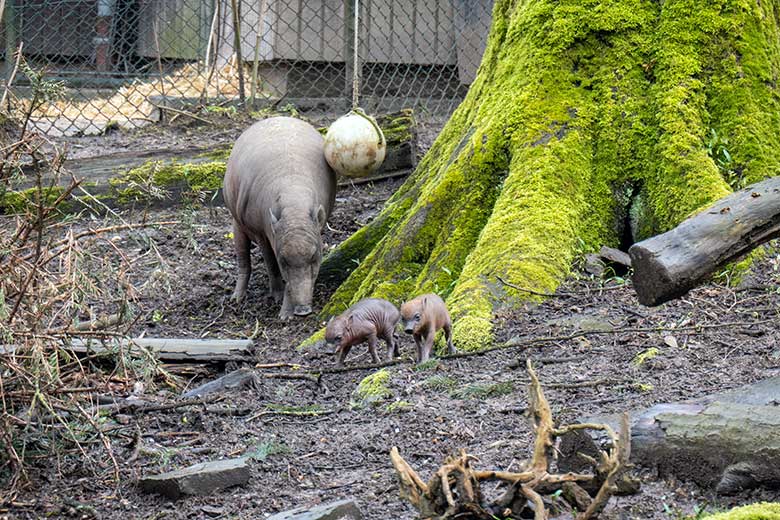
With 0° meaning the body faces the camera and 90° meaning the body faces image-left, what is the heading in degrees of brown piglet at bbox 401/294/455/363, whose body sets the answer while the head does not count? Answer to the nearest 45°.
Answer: approximately 45°

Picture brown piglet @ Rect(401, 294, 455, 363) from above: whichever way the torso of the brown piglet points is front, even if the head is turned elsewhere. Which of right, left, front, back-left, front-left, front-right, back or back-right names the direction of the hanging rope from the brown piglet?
back-right

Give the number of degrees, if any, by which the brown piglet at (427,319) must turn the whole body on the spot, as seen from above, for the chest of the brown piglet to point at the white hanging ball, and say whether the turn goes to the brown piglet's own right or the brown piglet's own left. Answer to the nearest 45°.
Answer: approximately 135° to the brown piglet's own right

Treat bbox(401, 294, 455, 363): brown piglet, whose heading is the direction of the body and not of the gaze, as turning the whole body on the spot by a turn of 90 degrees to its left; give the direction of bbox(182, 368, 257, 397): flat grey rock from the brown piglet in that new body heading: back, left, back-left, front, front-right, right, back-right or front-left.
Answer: back-right

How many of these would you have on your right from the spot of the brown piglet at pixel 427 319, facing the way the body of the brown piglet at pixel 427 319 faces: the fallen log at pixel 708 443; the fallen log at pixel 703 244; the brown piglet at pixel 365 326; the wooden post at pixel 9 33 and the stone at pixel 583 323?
2

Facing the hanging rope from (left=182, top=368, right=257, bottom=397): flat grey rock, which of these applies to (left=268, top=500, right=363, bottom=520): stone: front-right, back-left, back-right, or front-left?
back-right

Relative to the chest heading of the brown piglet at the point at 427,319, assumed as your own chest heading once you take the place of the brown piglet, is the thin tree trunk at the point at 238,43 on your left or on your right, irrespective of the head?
on your right

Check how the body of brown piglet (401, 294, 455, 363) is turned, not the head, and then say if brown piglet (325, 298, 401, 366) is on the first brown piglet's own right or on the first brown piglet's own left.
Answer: on the first brown piglet's own right

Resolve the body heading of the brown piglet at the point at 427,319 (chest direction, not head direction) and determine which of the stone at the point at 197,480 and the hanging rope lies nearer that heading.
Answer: the stone

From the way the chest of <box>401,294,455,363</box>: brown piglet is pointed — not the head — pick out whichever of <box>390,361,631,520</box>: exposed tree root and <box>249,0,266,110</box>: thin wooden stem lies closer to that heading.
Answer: the exposed tree root

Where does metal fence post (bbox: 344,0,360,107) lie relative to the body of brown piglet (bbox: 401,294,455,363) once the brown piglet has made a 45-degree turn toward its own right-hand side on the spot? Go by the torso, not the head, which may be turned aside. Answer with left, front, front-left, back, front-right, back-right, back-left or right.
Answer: right

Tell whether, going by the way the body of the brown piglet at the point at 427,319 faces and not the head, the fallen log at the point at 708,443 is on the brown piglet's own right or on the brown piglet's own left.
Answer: on the brown piglet's own left

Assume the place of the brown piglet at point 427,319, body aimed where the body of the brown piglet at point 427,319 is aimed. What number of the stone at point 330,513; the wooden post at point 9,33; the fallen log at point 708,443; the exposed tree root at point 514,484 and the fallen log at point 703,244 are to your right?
1

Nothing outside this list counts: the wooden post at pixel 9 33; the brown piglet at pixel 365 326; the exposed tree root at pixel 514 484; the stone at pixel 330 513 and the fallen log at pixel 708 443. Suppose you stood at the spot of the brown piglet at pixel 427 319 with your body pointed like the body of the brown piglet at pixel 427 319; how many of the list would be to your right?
2

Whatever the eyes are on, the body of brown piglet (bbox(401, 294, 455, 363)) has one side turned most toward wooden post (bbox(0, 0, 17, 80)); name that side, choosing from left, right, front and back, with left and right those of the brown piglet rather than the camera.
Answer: right

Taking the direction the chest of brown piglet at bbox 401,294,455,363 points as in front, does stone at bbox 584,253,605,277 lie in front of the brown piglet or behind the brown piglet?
behind

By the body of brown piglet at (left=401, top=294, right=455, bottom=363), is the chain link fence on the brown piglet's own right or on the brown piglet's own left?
on the brown piglet's own right
